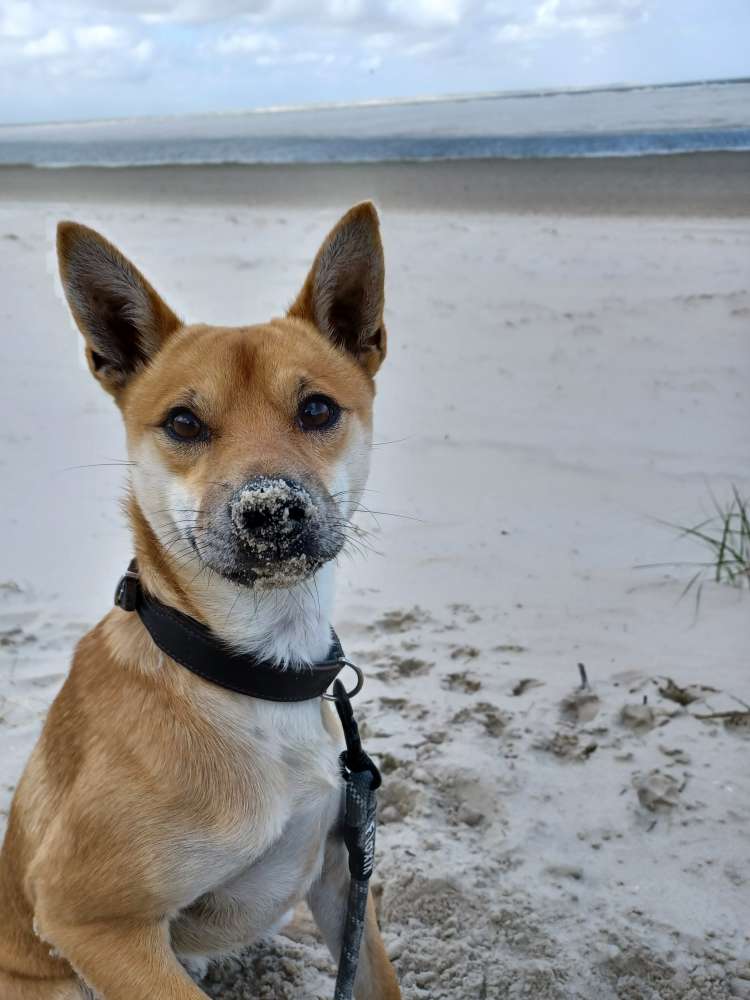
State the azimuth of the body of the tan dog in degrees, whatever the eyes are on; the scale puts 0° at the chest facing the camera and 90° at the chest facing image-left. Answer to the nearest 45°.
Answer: approximately 315°

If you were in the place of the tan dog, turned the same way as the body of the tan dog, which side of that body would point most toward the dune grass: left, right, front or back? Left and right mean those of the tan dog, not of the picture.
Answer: left
